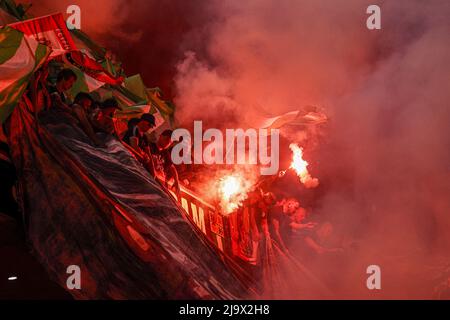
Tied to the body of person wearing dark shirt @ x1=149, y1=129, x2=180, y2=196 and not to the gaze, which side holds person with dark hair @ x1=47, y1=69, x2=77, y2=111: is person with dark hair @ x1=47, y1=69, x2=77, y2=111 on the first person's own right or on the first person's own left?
on the first person's own right

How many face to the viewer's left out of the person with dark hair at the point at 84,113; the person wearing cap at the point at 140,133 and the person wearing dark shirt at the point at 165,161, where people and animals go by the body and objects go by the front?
0

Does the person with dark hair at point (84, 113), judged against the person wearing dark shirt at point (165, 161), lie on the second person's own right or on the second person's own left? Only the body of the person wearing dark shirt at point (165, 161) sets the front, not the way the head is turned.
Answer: on the second person's own right

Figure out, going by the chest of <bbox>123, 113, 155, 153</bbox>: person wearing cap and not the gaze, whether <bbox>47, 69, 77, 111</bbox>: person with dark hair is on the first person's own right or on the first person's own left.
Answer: on the first person's own right

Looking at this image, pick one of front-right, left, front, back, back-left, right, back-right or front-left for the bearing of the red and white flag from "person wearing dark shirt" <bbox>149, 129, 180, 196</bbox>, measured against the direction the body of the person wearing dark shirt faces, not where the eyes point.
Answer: back-right

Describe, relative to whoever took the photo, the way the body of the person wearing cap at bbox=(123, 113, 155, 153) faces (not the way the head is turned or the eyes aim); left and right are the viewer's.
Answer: facing the viewer and to the right of the viewer

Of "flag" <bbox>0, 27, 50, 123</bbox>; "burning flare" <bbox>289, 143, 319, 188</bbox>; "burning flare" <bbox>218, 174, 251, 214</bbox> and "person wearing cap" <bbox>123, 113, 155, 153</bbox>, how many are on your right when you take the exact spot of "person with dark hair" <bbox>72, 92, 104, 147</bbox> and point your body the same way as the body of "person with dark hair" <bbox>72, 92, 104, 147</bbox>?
1

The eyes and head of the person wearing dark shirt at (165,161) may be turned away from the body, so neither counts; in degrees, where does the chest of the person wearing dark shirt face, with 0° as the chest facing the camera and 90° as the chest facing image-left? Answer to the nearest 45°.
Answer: approximately 270°
